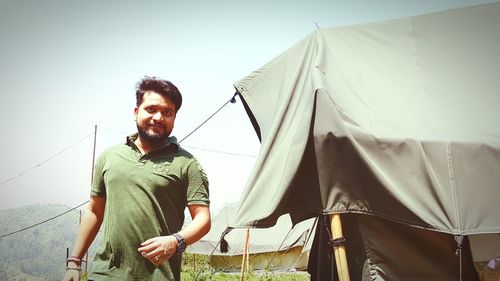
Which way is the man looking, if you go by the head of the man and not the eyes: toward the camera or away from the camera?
toward the camera

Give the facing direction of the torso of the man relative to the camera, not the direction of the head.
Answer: toward the camera

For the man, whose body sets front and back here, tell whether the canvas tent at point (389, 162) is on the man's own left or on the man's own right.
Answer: on the man's own left

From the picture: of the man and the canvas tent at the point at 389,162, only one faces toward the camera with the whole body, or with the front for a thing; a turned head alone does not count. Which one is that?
the man

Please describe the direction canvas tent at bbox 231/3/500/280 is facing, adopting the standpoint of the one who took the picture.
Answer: facing to the left of the viewer

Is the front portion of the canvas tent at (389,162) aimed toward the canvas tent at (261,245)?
no

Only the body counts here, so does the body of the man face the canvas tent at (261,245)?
no
